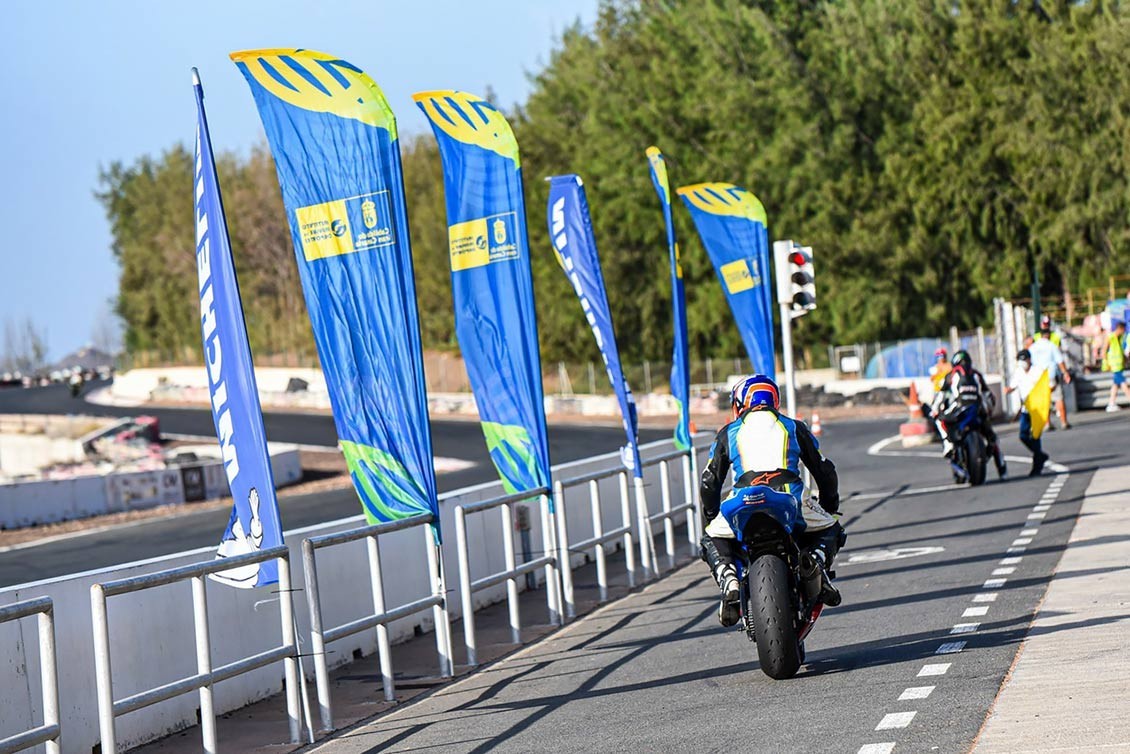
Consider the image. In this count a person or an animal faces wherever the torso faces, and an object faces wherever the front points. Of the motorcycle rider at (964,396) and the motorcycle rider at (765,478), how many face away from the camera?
2

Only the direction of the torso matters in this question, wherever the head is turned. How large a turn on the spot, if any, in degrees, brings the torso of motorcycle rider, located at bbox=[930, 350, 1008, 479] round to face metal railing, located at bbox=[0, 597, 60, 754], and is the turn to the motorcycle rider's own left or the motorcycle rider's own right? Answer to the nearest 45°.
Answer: approximately 180°

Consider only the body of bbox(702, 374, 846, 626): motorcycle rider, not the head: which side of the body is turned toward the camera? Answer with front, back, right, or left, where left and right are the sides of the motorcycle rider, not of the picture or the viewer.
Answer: back

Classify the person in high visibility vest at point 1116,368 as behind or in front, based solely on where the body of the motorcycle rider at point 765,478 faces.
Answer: in front

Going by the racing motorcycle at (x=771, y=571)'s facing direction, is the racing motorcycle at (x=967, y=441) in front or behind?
in front

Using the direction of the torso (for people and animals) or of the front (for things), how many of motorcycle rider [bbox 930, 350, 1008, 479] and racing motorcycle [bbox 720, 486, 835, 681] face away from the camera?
2

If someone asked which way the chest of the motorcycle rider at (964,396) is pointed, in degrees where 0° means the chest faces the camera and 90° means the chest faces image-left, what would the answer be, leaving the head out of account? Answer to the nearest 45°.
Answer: approximately 180°

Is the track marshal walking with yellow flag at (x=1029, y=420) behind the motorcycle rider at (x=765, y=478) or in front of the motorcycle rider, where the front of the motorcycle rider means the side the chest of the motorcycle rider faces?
in front

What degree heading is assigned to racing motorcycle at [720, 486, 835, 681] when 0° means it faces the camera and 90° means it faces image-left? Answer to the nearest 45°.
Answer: approximately 180°

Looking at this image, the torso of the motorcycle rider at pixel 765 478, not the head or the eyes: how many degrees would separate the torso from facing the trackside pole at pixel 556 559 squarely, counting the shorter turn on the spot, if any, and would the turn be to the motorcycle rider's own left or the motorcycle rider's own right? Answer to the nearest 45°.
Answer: approximately 45° to the motorcycle rider's own left
